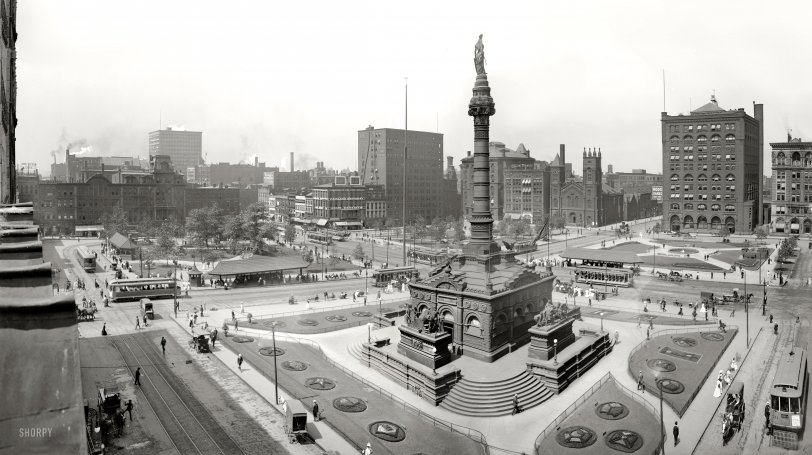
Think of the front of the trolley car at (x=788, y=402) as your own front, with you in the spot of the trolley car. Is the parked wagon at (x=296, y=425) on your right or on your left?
on your right

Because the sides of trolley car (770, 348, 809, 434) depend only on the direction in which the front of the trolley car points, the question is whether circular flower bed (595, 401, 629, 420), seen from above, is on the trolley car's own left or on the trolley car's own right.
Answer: on the trolley car's own right

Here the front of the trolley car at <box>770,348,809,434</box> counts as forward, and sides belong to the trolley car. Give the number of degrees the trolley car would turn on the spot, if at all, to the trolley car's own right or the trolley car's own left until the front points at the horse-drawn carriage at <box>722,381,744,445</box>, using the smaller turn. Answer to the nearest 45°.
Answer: approximately 90° to the trolley car's own right

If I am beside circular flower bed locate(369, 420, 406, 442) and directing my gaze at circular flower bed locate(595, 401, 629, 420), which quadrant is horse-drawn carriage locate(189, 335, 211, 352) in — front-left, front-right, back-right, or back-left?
back-left

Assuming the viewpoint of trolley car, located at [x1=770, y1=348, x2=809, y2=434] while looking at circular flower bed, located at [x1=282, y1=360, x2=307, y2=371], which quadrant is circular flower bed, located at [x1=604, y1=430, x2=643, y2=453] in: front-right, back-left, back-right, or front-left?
front-left

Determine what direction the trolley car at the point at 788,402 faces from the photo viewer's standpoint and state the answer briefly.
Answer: facing the viewer

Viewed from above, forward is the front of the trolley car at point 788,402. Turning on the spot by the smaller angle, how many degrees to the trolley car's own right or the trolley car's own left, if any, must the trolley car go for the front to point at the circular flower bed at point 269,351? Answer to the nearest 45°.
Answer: approximately 90° to the trolley car's own right

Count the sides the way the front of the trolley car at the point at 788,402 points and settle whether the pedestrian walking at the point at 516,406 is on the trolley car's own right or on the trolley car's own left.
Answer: on the trolley car's own right
